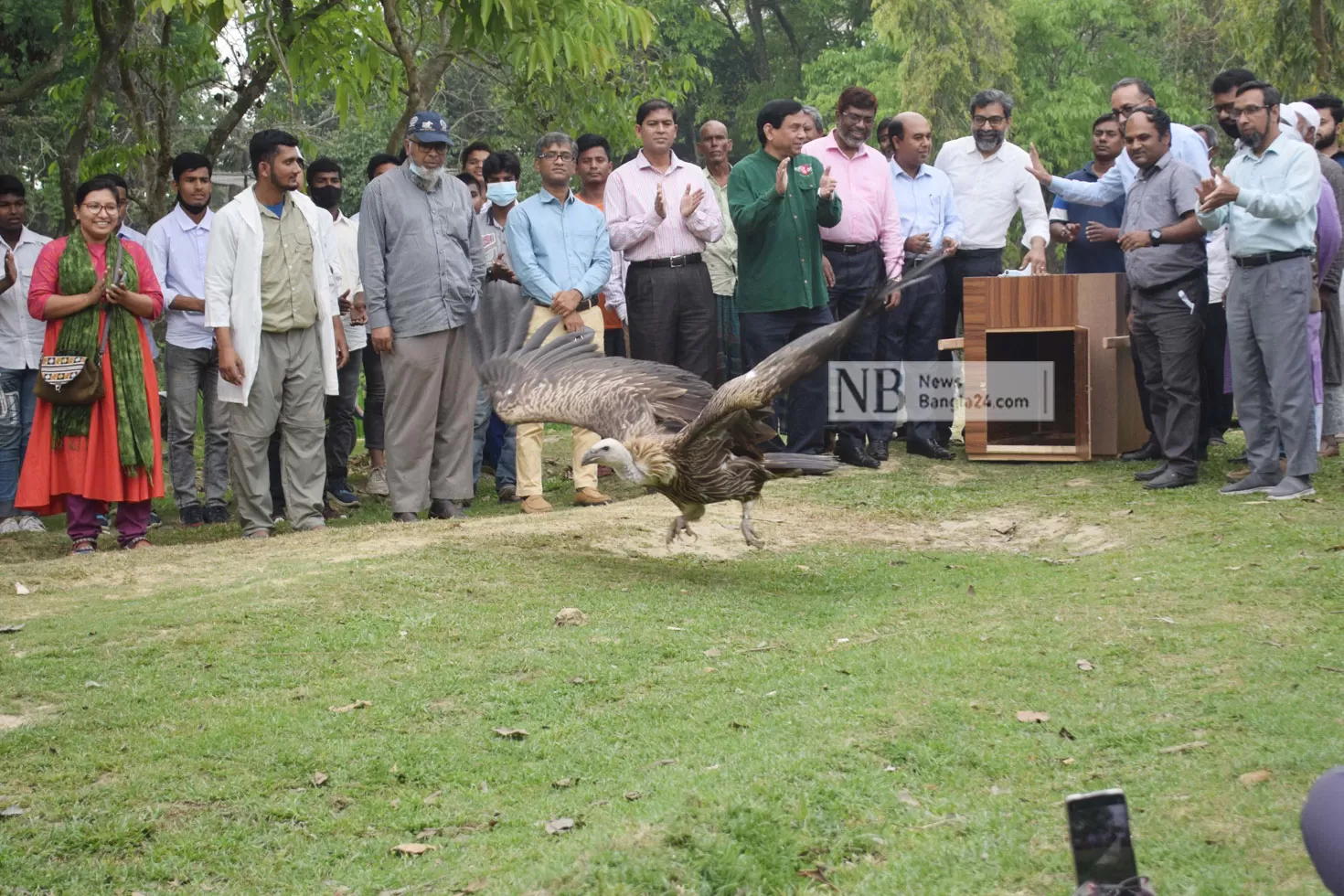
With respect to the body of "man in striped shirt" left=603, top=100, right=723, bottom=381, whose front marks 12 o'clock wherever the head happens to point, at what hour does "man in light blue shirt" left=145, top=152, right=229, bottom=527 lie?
The man in light blue shirt is roughly at 3 o'clock from the man in striped shirt.

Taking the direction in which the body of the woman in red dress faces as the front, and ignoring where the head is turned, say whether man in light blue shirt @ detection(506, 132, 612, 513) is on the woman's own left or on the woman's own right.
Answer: on the woman's own left

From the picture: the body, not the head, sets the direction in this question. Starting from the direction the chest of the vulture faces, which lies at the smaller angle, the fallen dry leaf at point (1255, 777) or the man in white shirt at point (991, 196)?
the fallen dry leaf

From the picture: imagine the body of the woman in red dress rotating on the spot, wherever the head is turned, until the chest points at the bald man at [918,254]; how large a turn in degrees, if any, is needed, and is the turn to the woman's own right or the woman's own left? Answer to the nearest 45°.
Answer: approximately 90° to the woman's own left

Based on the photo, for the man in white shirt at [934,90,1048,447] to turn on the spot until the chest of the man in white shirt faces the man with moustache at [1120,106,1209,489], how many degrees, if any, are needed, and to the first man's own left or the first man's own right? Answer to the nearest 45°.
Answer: approximately 45° to the first man's own left

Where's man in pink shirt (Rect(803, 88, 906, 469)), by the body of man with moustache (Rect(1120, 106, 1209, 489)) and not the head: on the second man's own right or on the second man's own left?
on the second man's own right

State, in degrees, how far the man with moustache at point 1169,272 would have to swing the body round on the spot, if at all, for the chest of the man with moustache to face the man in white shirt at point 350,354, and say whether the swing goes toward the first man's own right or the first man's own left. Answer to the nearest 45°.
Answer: approximately 45° to the first man's own right

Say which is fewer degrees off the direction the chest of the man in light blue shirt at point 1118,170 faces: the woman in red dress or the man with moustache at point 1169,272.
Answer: the woman in red dress
